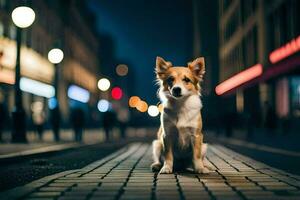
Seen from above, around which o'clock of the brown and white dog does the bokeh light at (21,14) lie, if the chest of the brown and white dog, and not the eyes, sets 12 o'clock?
The bokeh light is roughly at 5 o'clock from the brown and white dog.

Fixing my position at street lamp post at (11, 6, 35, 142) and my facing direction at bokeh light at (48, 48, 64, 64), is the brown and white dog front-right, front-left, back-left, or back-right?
back-right

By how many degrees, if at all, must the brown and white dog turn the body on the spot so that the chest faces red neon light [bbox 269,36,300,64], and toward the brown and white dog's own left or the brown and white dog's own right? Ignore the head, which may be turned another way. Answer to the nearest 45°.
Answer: approximately 180°

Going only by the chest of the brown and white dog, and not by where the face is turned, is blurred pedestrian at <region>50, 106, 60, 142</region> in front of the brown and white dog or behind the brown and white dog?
behind

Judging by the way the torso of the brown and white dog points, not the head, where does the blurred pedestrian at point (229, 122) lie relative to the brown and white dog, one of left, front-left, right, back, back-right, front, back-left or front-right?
back

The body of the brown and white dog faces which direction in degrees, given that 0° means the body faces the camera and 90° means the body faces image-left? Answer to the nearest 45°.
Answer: approximately 0°

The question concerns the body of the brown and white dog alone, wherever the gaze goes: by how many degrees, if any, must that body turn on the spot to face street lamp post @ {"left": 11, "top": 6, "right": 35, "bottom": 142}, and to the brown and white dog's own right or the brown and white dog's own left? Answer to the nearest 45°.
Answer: approximately 135° to the brown and white dog's own right

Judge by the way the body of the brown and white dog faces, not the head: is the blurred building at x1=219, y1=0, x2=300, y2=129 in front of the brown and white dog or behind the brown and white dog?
behind
